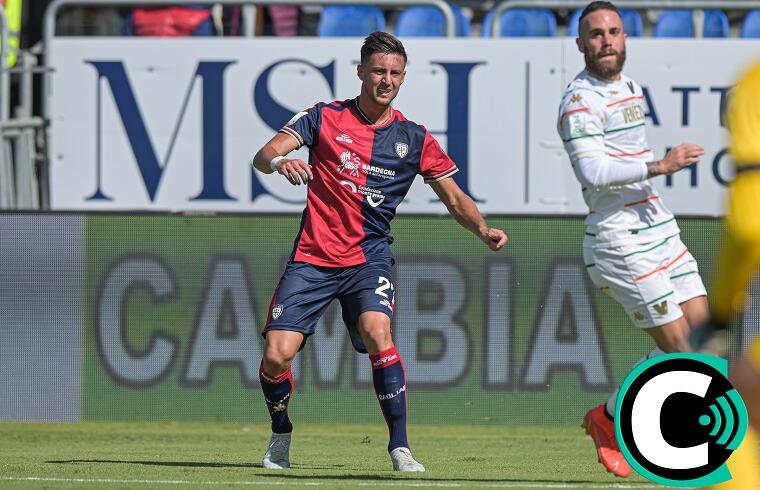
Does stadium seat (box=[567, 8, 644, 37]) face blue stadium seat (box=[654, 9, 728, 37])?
no

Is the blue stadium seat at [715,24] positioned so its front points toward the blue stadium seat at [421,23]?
no

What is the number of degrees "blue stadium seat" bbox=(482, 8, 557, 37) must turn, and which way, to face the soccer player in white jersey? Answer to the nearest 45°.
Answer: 0° — it already faces them

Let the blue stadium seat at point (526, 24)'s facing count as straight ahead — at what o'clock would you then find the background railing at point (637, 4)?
The background railing is roughly at 9 o'clock from the blue stadium seat.

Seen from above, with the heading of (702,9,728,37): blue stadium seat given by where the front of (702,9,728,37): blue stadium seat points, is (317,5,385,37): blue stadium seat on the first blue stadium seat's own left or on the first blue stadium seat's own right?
on the first blue stadium seat's own right

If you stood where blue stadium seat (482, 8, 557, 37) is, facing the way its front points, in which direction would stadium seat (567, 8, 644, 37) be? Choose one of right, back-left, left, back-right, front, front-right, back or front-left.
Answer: left

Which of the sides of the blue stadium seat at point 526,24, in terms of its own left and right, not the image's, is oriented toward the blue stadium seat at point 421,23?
right

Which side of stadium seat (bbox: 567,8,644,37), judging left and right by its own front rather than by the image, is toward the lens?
front

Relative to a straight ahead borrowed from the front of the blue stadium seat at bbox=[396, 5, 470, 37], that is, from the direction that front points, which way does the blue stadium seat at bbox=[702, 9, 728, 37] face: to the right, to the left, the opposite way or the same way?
the same way

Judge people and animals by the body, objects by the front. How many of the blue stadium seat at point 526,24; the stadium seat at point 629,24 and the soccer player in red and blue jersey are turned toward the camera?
3

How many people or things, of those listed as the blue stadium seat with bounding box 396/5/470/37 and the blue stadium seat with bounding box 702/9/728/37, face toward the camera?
2

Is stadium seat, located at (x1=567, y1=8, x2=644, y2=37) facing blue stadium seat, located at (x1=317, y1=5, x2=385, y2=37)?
no

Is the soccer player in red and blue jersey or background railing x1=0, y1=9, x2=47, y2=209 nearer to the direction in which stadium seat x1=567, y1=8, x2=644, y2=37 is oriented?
the soccer player in red and blue jersey

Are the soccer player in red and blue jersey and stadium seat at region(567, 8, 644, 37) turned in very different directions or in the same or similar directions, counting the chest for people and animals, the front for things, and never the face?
same or similar directions

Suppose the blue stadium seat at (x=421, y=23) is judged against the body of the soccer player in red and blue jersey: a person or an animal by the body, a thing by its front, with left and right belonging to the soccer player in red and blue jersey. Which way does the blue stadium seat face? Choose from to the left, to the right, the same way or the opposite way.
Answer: the same way

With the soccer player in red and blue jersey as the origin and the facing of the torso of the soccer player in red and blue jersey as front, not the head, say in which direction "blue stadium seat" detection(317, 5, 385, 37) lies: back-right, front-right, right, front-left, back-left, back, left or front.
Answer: back

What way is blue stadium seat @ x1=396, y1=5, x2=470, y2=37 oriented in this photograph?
toward the camera

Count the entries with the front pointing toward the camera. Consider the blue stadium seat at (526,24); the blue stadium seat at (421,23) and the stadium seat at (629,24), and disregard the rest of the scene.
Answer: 3

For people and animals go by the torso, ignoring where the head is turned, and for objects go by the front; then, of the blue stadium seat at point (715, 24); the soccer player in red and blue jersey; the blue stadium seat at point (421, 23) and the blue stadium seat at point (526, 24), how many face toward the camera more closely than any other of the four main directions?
4

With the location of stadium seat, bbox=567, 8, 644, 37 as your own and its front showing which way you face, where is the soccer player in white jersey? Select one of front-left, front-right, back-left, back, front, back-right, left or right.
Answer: front
